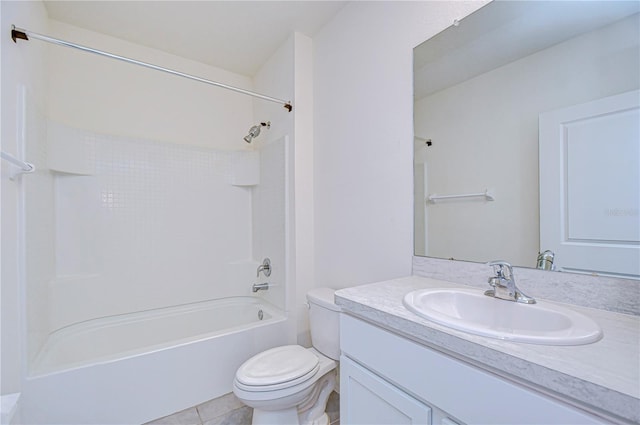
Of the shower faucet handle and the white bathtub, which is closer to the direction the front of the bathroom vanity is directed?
the white bathtub

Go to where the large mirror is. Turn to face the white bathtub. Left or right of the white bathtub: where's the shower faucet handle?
right

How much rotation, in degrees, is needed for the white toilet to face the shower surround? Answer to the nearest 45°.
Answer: approximately 90° to its right

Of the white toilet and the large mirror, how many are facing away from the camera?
0

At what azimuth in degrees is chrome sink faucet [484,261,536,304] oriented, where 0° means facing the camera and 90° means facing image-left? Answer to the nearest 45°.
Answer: approximately 45°

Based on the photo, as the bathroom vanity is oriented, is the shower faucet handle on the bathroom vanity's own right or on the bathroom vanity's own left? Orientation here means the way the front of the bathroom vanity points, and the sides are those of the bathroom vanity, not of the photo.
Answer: on the bathroom vanity's own right

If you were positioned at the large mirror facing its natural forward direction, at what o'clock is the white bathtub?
The white bathtub is roughly at 1 o'clock from the large mirror.

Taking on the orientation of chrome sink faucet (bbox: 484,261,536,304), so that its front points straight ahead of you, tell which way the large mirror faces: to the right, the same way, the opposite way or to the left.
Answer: the same way

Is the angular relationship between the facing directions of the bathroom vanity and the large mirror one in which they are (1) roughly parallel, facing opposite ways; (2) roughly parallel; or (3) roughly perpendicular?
roughly parallel

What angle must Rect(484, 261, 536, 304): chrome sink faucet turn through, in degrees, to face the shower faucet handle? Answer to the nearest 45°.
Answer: approximately 45° to its right

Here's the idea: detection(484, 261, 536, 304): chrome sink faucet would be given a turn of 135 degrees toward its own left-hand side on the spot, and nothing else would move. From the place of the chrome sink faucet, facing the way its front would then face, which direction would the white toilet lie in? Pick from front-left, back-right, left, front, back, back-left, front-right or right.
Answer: back

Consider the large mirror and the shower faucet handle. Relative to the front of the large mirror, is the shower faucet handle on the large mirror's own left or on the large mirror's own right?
on the large mirror's own right

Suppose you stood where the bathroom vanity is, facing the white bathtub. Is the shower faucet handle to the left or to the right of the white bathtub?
right

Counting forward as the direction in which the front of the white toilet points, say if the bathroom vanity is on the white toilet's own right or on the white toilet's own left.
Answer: on the white toilet's own left

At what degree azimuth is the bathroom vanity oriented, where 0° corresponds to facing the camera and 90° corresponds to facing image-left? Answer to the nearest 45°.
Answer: approximately 45°

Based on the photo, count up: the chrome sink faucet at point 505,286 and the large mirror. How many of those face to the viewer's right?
0

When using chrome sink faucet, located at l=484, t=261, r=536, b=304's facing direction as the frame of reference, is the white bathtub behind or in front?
in front

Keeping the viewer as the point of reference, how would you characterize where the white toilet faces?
facing the viewer and to the left of the viewer

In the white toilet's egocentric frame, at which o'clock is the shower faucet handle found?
The shower faucet handle is roughly at 4 o'clock from the white toilet.
